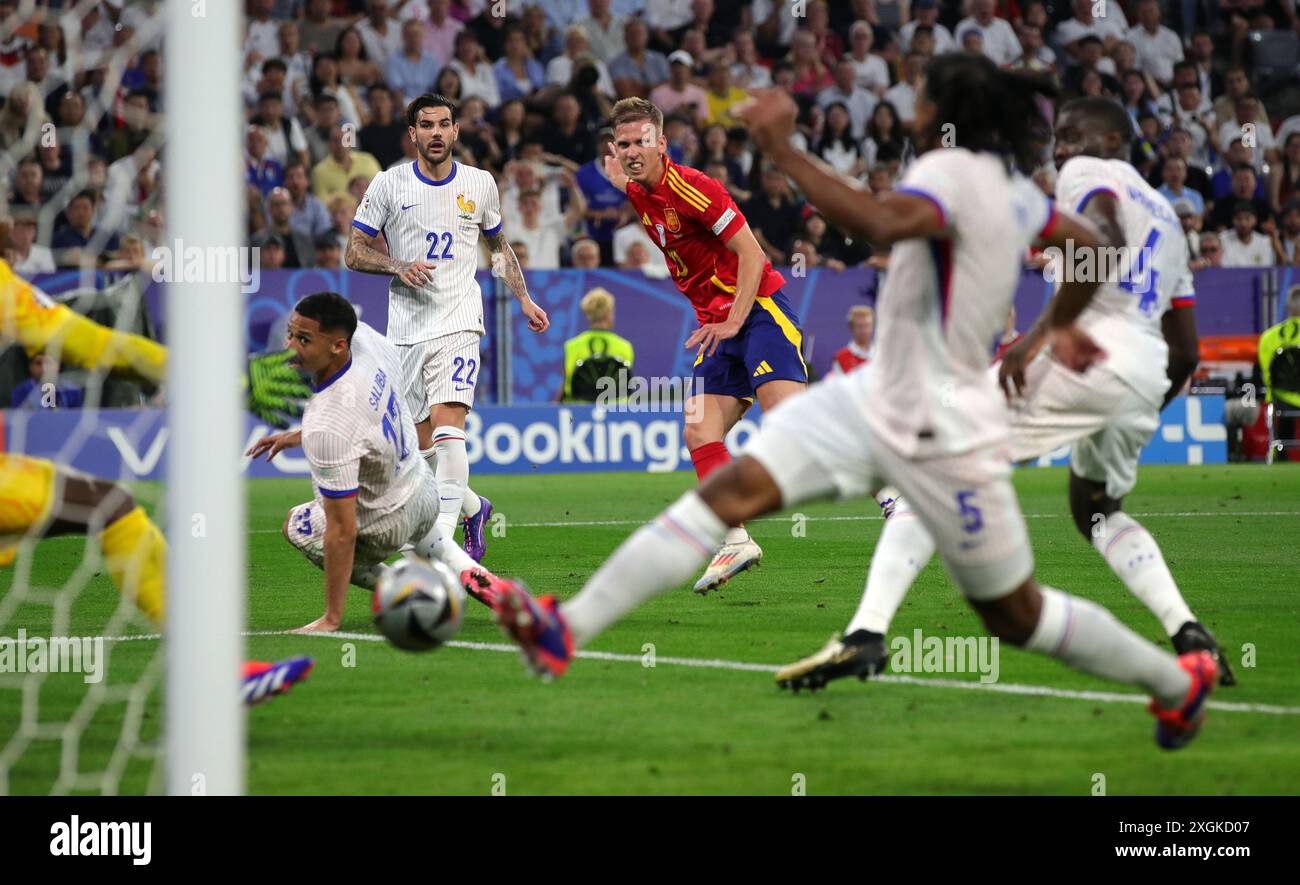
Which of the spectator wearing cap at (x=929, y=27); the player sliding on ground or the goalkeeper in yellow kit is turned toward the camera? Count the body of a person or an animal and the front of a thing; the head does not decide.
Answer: the spectator wearing cap

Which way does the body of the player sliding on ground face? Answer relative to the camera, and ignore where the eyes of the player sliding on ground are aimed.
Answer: to the viewer's left

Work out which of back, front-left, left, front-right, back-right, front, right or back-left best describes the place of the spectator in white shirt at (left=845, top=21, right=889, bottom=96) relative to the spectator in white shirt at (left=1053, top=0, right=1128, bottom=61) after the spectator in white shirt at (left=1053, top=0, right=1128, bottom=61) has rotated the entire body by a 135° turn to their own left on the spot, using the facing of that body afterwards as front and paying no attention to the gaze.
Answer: back

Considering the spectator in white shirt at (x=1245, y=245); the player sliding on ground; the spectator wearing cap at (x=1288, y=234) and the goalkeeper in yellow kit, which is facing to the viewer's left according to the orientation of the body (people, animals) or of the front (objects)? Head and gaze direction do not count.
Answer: the player sliding on ground

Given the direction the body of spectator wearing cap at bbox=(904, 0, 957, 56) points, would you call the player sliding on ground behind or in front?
in front

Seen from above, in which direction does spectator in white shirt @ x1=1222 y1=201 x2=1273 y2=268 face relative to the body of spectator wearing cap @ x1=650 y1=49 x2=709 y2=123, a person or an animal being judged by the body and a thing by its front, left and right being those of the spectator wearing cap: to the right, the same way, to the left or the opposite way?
the same way

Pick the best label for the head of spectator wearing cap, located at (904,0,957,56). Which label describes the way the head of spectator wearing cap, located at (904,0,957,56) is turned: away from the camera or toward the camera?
toward the camera

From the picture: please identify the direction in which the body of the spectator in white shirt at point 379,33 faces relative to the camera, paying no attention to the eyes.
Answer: toward the camera

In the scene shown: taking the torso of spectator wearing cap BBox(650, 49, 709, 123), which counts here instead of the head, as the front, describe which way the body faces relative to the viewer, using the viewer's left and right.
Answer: facing the viewer

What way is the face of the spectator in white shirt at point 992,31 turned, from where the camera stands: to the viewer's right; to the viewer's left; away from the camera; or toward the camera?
toward the camera

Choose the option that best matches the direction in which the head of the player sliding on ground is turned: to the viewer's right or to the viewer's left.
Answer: to the viewer's left

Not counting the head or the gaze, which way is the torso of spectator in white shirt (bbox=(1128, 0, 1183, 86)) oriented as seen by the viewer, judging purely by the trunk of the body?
toward the camera

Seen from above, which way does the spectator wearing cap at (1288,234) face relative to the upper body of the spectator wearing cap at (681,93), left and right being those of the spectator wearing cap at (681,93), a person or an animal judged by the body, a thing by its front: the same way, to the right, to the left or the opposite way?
the same way

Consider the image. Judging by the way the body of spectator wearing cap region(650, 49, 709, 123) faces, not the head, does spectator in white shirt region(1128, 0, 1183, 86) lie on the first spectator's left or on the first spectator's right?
on the first spectator's left

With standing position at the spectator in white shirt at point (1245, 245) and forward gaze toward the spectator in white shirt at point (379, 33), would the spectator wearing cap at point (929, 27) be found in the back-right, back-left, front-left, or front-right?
front-right
